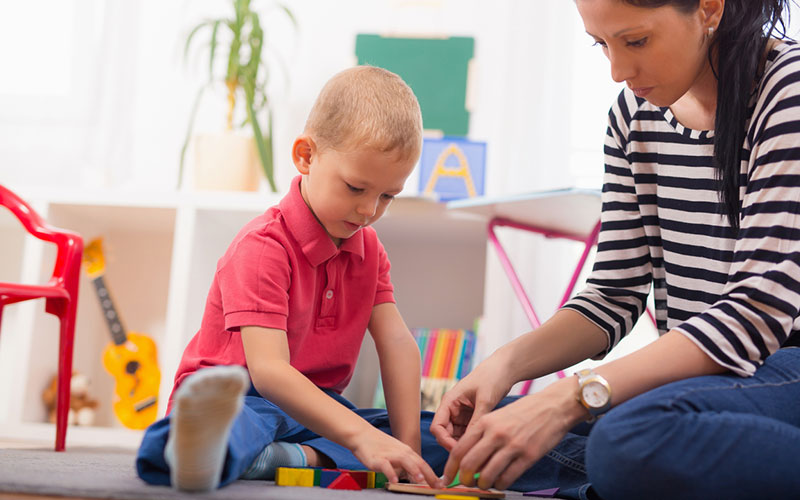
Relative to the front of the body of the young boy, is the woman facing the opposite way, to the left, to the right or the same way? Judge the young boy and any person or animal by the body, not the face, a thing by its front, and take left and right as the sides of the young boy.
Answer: to the right

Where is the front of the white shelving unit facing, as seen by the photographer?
facing the viewer

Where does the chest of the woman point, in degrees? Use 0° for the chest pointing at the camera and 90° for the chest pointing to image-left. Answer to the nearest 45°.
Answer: approximately 45°

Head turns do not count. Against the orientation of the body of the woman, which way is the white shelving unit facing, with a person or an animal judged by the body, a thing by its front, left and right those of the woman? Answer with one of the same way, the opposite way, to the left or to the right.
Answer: to the left

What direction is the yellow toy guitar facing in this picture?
toward the camera

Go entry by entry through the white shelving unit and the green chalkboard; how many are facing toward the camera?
2

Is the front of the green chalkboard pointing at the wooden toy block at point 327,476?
yes

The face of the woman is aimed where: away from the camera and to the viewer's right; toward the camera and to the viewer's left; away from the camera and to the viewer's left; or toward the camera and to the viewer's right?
toward the camera and to the viewer's left

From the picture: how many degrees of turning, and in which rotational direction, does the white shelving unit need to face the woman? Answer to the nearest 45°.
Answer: approximately 45° to its left

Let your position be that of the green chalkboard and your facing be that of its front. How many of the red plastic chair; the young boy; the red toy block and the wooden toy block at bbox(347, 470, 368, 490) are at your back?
0

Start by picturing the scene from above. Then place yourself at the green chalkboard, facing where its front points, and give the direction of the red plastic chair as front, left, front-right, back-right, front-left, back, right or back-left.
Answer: front-right

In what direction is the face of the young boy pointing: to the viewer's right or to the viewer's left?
to the viewer's right

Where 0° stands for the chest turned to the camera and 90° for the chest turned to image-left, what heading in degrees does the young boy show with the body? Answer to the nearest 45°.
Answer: approximately 315°

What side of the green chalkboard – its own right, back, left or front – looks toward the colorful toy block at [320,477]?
front

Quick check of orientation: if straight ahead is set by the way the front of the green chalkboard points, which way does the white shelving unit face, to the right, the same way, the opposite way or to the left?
the same way

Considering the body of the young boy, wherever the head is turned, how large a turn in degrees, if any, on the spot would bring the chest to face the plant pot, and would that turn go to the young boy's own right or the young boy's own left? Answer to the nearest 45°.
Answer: approximately 135° to the young boy's own left
